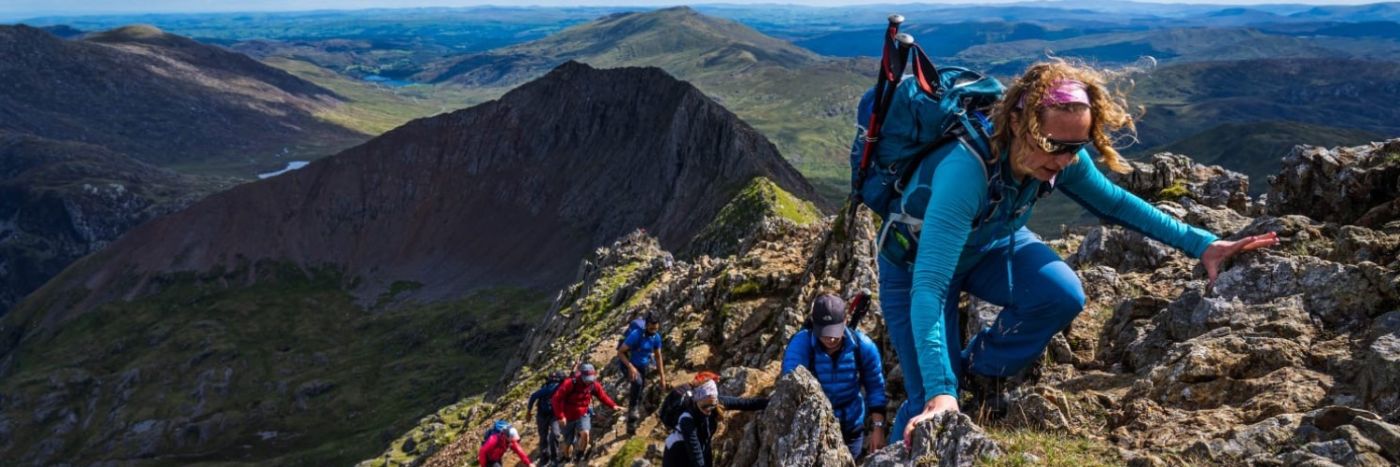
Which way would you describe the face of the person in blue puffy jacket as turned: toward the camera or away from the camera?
toward the camera

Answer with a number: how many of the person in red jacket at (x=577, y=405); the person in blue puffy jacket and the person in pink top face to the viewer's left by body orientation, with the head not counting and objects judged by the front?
0

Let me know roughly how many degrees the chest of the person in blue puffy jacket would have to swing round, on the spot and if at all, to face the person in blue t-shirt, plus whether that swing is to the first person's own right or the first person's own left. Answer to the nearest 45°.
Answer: approximately 135° to the first person's own right

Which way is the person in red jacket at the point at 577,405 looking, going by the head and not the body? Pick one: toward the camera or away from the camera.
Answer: toward the camera

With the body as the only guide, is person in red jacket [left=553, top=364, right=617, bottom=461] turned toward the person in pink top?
no

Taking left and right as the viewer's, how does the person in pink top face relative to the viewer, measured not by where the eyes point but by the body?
facing the viewer and to the right of the viewer

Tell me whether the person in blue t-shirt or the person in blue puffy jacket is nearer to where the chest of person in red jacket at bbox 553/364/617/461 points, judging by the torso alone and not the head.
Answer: the person in blue puffy jacket

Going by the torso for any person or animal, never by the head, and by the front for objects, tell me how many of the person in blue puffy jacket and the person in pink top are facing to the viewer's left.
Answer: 0

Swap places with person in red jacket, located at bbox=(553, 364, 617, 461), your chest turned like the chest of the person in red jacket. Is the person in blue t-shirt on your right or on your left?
on your left

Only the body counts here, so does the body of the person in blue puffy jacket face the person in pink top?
no

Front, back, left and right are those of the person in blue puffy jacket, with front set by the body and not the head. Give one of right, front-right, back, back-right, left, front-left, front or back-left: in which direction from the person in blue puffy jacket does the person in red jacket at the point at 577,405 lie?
back-right

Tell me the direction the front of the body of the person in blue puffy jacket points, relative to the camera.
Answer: toward the camera

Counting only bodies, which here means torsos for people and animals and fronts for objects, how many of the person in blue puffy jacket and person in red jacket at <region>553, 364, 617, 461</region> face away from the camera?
0

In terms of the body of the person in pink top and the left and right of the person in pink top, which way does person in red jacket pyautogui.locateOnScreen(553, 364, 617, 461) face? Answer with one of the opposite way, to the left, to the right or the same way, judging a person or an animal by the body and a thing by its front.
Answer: the same way
